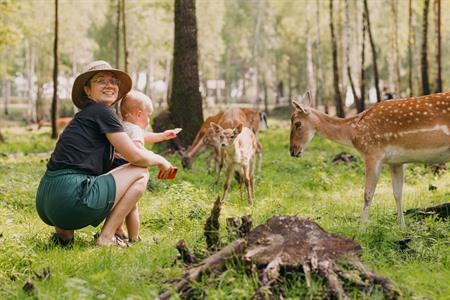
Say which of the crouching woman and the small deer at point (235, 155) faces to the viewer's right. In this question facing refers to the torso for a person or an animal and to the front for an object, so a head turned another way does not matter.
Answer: the crouching woman

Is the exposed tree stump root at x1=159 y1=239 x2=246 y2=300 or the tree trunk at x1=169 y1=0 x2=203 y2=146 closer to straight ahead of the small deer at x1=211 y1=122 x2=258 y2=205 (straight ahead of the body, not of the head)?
the exposed tree stump root

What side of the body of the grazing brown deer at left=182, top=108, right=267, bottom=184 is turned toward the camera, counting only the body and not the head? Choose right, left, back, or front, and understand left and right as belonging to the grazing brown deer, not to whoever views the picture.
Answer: left

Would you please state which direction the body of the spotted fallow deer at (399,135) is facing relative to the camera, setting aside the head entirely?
to the viewer's left

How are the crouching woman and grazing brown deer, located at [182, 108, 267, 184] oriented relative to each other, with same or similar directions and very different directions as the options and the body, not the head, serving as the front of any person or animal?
very different directions

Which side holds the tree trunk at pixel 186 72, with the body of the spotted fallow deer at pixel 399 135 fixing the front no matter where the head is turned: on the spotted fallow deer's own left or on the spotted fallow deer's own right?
on the spotted fallow deer's own right

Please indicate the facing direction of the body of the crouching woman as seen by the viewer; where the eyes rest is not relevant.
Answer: to the viewer's right

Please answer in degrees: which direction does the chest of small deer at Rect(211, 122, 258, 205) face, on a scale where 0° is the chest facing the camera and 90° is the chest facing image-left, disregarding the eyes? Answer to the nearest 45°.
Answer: approximately 45°
